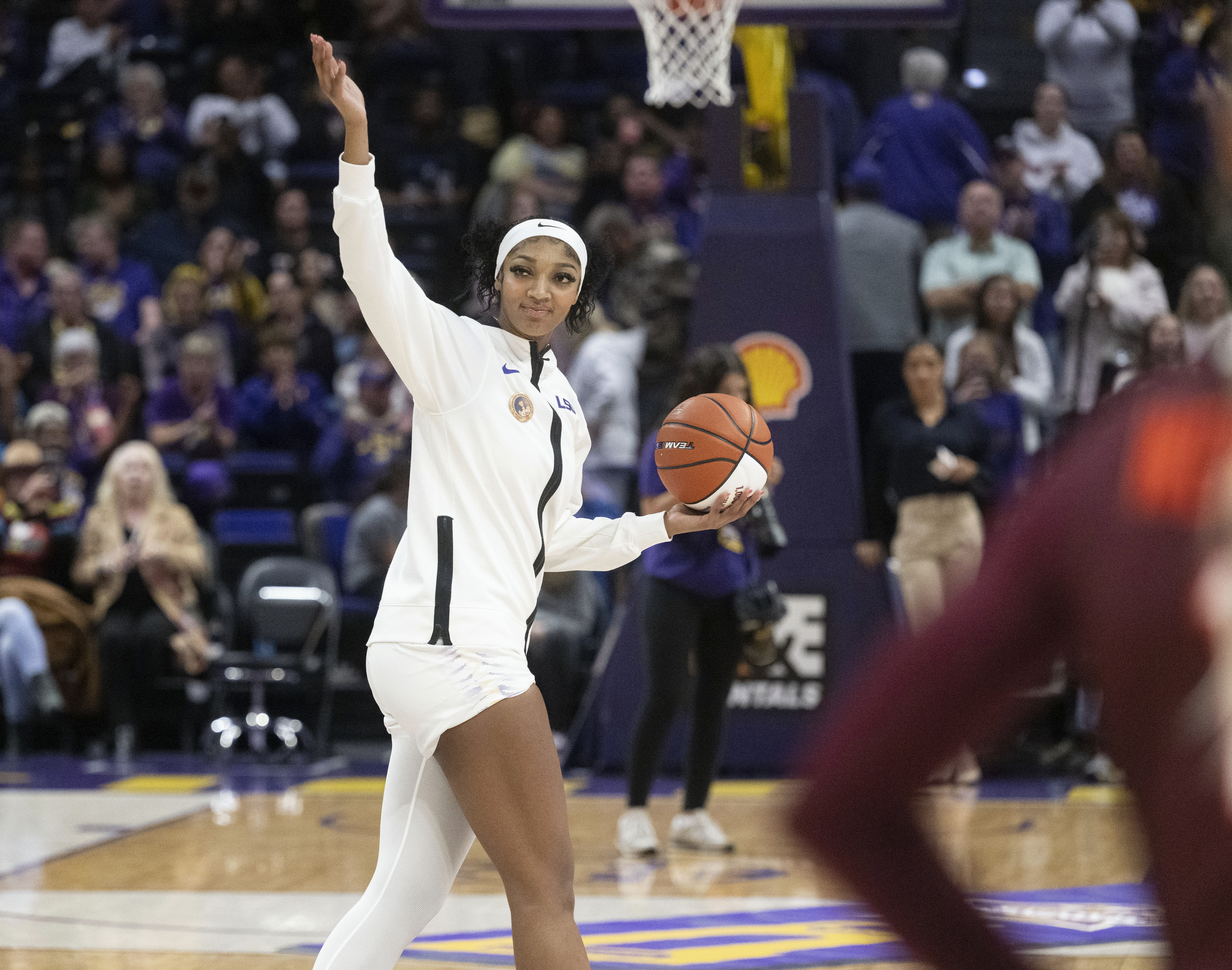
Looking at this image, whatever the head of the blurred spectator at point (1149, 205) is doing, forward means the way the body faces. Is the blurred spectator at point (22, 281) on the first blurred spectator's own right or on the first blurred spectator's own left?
on the first blurred spectator's own right

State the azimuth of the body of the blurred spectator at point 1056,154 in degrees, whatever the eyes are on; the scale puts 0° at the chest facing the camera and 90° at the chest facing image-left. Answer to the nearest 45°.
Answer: approximately 0°

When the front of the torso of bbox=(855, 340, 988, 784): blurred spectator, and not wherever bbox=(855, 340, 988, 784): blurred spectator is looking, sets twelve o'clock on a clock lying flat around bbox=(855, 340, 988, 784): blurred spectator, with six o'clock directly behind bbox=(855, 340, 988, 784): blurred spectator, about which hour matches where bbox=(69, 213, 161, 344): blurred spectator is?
bbox=(69, 213, 161, 344): blurred spectator is roughly at 4 o'clock from bbox=(855, 340, 988, 784): blurred spectator.

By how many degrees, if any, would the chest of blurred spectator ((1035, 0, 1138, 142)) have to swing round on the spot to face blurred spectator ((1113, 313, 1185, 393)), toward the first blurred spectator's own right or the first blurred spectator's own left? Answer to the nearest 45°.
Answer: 0° — they already face them

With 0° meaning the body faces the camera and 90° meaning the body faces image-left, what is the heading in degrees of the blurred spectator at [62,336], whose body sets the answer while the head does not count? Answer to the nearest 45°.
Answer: approximately 0°

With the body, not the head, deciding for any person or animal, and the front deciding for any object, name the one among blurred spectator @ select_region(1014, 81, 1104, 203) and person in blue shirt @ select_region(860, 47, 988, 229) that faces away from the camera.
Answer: the person in blue shirt

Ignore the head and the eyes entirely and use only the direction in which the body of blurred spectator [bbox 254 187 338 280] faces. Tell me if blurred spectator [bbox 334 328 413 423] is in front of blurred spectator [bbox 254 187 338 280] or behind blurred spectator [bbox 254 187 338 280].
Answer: in front

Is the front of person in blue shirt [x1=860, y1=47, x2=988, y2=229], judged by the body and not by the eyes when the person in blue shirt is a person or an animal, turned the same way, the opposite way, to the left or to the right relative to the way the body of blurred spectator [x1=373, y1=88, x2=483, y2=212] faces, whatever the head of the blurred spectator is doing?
the opposite way

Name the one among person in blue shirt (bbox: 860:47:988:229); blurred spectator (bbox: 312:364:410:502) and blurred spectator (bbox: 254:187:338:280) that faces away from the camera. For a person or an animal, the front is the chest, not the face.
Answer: the person in blue shirt

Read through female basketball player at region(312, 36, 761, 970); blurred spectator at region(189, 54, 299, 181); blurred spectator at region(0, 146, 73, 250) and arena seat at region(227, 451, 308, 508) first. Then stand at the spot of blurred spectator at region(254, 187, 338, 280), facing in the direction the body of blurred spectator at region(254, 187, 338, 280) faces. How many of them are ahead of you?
2
